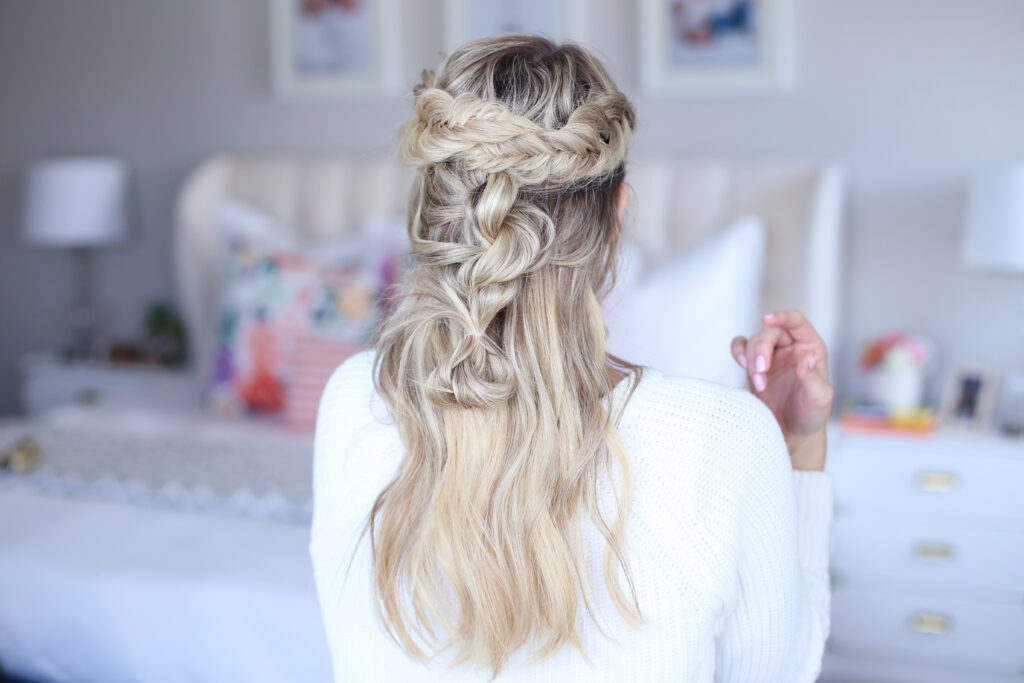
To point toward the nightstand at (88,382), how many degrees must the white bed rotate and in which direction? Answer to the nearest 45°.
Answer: approximately 180°

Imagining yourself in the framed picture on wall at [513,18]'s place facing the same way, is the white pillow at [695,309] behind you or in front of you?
in front

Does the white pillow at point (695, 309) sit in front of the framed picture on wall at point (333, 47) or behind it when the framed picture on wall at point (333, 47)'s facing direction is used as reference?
in front

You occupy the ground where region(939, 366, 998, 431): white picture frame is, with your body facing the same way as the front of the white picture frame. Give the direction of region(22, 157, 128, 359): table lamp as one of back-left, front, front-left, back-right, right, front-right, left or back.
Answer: right

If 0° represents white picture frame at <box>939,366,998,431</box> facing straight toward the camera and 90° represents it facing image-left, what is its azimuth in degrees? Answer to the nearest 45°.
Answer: approximately 0°

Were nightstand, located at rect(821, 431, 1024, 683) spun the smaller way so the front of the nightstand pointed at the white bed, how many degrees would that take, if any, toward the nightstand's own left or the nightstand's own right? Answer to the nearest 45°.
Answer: approximately 45° to the nightstand's own right

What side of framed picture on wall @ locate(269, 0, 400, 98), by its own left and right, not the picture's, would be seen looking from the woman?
front

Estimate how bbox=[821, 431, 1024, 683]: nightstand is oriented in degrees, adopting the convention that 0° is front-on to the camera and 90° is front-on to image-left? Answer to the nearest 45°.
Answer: approximately 0°

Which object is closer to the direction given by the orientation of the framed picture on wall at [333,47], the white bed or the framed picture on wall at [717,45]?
the white bed
